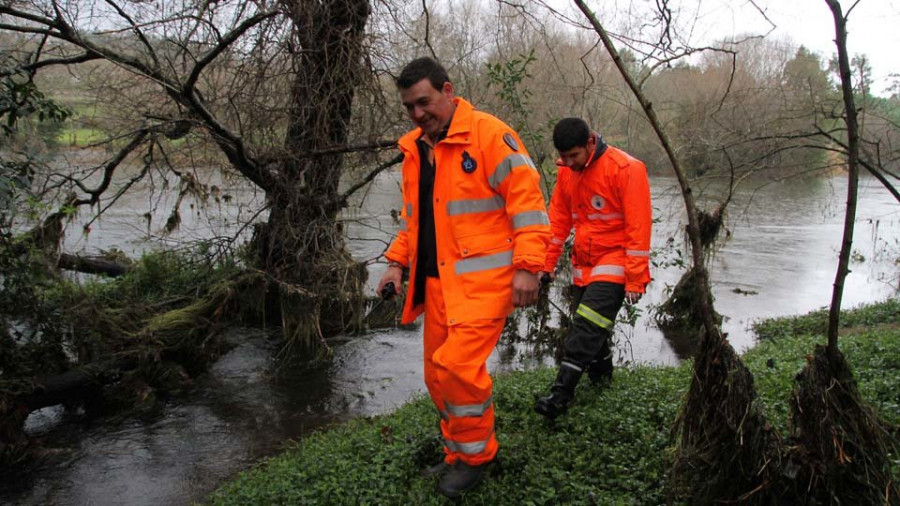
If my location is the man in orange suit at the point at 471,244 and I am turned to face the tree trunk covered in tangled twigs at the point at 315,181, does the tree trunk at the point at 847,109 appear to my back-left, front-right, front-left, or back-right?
back-right

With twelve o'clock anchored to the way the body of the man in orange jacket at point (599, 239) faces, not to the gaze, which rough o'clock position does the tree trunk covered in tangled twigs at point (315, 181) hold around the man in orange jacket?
The tree trunk covered in tangled twigs is roughly at 3 o'clock from the man in orange jacket.

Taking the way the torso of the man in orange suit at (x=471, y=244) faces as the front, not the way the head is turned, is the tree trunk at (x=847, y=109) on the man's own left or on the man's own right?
on the man's own left

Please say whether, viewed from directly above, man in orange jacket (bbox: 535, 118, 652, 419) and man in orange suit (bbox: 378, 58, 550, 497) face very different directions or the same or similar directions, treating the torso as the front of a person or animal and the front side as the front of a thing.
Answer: same or similar directions

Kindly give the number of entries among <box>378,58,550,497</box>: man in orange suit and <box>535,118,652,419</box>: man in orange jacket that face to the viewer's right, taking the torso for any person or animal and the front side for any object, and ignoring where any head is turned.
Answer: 0

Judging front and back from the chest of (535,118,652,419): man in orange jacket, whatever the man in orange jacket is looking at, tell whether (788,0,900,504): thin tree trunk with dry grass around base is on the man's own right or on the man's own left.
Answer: on the man's own left

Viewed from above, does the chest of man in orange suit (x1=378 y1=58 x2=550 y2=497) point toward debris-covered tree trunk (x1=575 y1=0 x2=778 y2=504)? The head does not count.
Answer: no

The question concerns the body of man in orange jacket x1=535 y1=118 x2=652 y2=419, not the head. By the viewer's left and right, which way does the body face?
facing the viewer and to the left of the viewer

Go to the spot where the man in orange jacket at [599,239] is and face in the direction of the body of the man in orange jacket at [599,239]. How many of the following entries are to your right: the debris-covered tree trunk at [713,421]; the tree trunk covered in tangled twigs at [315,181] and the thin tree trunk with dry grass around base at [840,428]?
1

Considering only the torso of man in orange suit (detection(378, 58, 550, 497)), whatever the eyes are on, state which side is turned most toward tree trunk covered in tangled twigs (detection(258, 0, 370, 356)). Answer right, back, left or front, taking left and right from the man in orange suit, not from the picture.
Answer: right

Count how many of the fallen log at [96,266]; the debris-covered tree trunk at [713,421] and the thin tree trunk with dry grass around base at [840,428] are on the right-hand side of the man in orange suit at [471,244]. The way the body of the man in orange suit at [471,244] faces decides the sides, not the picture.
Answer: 1

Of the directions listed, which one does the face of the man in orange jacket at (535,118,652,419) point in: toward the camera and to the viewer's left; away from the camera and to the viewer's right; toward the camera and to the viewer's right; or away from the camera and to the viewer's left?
toward the camera and to the viewer's left

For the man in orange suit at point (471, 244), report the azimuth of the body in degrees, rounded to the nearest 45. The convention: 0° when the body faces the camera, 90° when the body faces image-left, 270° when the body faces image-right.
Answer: approximately 45°

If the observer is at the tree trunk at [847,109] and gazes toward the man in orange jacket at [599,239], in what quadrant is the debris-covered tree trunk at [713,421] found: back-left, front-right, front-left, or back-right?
front-left

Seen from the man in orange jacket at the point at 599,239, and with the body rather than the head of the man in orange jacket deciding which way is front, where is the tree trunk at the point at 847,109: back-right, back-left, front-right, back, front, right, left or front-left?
left
